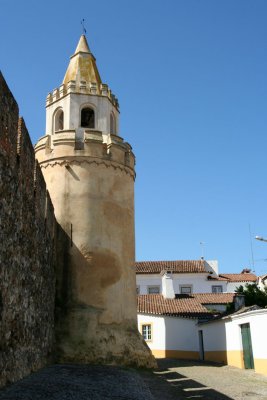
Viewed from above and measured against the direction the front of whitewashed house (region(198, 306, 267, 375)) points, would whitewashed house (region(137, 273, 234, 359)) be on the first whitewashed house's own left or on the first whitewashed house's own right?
on the first whitewashed house's own right

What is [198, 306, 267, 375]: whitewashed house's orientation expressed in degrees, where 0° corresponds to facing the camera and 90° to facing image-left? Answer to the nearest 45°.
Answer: approximately 45°

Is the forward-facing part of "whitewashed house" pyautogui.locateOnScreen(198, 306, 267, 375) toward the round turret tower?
yes

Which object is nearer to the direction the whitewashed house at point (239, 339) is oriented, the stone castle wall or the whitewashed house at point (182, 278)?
the stone castle wall

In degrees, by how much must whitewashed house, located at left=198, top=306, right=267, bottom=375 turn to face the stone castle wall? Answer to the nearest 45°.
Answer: approximately 45° to its left

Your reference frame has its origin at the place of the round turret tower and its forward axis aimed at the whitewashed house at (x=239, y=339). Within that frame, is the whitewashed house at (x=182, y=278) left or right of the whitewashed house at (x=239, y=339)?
left
